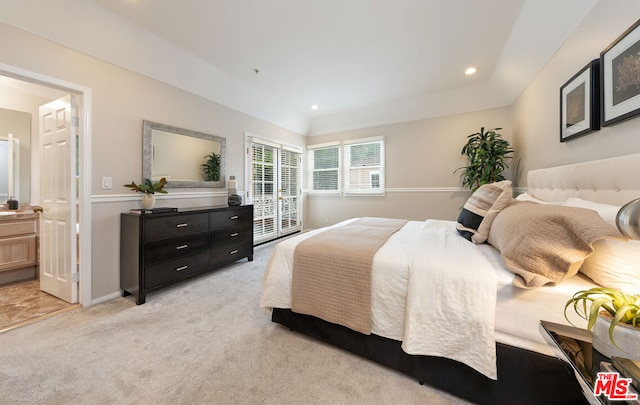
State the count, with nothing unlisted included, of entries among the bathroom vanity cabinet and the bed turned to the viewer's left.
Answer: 1

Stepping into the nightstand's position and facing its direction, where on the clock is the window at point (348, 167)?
The window is roughly at 3 o'clock from the nightstand.

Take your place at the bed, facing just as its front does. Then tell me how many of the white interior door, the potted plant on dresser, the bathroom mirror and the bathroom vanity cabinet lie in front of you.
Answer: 4

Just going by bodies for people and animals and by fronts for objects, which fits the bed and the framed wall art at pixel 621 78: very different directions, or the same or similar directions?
same or similar directions

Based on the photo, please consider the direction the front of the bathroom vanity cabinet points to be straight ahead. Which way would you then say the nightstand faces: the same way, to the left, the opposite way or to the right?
the opposite way

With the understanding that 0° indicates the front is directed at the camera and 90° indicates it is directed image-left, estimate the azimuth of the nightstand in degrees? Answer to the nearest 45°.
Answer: approximately 45°

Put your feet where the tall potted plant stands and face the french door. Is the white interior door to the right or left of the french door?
left

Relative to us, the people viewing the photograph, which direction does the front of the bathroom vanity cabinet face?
facing the viewer and to the right of the viewer

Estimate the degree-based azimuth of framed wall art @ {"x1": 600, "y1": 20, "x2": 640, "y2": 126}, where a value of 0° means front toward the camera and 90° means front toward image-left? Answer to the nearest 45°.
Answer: approximately 45°

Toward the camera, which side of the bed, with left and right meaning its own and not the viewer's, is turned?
left

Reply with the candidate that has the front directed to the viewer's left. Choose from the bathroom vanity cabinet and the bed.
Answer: the bed
